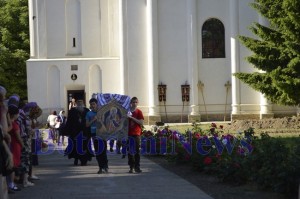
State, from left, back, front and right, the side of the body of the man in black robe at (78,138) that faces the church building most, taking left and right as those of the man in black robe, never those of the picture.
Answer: back

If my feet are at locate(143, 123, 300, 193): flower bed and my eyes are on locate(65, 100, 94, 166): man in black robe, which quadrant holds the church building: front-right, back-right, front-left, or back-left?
front-right

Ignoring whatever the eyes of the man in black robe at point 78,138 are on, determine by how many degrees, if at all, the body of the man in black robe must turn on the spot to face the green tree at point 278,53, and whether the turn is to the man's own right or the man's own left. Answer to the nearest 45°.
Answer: approximately 135° to the man's own left

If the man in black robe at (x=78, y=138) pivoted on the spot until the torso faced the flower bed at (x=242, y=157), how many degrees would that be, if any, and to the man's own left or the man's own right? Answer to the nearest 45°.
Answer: approximately 45° to the man's own left

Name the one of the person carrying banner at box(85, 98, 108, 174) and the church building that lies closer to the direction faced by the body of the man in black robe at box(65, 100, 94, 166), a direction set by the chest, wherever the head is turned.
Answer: the person carrying banner

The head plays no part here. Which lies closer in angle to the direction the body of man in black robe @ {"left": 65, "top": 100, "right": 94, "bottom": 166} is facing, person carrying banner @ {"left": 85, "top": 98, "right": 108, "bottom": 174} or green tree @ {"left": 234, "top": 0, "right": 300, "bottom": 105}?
the person carrying banner

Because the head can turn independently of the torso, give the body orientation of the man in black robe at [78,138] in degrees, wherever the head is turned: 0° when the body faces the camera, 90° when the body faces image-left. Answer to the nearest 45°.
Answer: approximately 0°

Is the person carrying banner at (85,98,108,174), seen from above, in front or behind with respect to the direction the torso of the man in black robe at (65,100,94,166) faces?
in front
